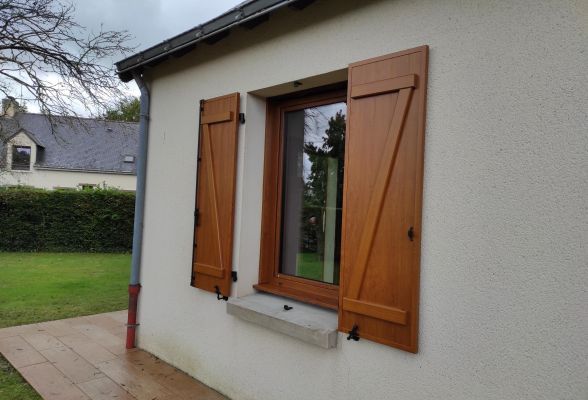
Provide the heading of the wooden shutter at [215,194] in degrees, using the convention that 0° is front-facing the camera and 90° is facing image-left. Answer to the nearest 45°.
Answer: approximately 45°

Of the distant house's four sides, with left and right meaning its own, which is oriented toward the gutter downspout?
front

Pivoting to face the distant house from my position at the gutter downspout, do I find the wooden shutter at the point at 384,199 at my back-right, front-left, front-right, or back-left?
back-right

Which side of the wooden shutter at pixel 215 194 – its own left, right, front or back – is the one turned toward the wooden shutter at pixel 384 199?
left

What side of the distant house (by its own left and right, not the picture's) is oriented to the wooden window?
front

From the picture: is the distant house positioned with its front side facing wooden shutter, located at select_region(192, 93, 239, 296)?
yes

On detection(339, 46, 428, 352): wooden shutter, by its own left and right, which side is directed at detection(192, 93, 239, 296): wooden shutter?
right

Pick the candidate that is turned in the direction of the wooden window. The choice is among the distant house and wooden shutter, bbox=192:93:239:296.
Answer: the distant house

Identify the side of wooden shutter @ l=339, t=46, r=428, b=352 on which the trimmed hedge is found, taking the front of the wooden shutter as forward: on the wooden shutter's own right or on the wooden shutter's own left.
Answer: on the wooden shutter's own right

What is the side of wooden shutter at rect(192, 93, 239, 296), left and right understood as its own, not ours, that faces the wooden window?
left

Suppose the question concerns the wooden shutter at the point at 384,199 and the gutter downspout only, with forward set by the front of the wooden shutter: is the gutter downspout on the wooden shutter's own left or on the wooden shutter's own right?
on the wooden shutter's own right

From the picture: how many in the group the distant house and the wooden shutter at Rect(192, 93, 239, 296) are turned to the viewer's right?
0
